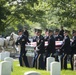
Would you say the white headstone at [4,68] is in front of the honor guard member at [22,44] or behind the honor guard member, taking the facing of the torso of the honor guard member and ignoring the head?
in front

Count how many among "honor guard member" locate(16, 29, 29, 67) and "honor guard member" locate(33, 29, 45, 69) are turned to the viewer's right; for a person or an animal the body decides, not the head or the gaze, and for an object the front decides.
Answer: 0

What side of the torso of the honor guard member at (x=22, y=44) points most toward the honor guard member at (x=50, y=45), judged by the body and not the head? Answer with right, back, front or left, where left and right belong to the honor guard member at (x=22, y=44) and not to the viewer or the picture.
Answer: left

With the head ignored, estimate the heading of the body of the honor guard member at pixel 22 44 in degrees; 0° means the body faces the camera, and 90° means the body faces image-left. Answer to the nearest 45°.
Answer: approximately 45°

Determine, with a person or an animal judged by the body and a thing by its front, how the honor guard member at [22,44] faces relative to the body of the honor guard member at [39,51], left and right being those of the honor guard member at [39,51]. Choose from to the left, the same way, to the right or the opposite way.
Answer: the same way

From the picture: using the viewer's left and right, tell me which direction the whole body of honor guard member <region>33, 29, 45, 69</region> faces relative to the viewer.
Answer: facing the viewer and to the left of the viewer

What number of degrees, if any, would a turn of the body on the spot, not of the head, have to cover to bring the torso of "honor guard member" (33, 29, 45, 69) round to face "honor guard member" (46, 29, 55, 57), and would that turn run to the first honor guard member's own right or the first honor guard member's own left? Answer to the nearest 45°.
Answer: approximately 135° to the first honor guard member's own left

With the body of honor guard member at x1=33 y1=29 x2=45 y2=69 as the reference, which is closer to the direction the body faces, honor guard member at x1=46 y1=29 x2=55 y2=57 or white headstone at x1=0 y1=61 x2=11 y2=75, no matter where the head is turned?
the white headstone
